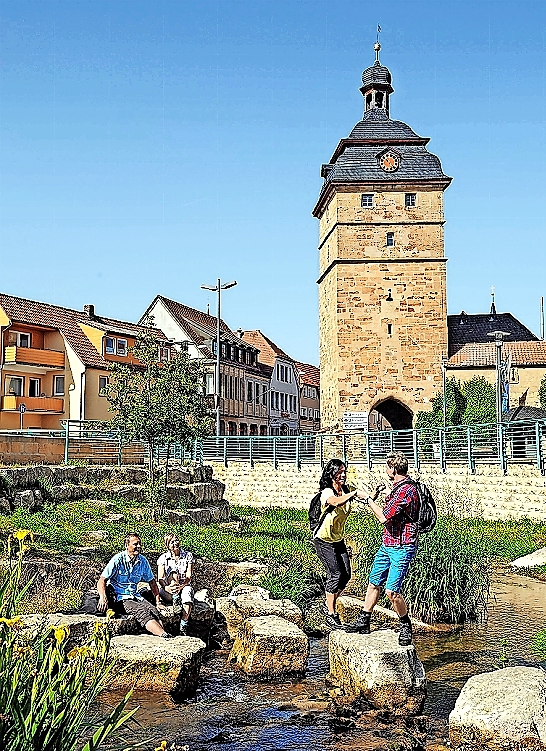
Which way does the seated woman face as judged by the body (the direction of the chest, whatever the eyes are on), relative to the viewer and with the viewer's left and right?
facing the viewer

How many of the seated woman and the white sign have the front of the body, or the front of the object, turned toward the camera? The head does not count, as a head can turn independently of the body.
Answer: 2

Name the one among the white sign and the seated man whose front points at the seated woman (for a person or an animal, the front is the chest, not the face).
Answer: the white sign

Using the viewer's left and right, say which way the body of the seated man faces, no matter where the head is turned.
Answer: facing the viewer and to the right of the viewer

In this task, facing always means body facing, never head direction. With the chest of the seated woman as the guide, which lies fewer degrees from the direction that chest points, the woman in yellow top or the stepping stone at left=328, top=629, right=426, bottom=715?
the stepping stone

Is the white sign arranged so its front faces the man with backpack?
yes

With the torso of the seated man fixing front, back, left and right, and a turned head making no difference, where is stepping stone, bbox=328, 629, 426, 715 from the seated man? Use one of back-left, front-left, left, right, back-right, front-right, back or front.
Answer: front

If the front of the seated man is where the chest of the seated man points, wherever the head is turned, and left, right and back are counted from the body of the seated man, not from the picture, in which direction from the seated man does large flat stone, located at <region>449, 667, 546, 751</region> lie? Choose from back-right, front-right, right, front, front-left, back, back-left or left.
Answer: front

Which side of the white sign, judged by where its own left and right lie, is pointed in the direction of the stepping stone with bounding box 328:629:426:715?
front

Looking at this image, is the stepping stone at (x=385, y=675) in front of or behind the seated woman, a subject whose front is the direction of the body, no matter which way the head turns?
in front

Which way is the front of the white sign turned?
toward the camera

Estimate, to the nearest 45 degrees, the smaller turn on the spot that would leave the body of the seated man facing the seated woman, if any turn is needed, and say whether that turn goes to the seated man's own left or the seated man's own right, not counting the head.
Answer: approximately 90° to the seated man's own left

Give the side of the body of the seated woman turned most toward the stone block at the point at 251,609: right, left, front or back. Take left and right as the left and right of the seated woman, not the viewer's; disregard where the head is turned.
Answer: left

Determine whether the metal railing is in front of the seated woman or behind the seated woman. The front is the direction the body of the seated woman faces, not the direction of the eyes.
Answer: behind

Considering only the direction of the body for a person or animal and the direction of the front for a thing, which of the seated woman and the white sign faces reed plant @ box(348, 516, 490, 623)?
the white sign
